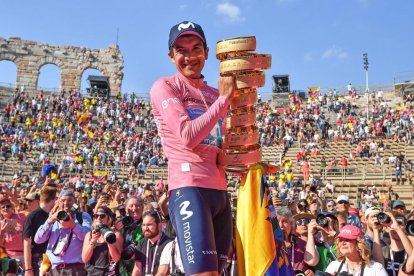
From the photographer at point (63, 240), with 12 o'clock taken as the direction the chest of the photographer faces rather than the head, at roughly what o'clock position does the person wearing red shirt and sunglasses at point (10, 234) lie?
The person wearing red shirt and sunglasses is roughly at 5 o'clock from the photographer.

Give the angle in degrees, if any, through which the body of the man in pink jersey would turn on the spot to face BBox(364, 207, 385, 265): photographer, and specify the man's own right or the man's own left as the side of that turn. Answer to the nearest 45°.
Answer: approximately 90° to the man's own left

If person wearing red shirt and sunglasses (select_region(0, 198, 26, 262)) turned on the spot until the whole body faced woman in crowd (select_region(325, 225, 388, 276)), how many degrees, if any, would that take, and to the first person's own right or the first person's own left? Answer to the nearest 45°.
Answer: approximately 45° to the first person's own left

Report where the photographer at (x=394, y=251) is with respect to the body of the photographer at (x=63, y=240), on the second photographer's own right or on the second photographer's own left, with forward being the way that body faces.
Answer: on the second photographer's own left

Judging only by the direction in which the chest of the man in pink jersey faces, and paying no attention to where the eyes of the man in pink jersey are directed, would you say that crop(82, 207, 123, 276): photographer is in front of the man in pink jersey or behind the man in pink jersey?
behind

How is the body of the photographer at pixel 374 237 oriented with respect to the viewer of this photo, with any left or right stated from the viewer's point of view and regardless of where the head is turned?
facing the viewer and to the right of the viewer

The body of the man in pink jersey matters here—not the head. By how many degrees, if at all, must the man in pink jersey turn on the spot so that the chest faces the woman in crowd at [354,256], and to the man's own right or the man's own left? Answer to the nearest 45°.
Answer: approximately 90° to the man's own left

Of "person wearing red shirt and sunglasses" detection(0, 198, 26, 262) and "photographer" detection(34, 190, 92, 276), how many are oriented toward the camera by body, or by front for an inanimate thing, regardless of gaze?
2

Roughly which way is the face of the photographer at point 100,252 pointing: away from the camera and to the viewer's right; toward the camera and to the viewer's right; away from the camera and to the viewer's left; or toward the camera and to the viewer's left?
toward the camera and to the viewer's right

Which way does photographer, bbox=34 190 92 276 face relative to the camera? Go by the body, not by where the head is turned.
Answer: toward the camera
